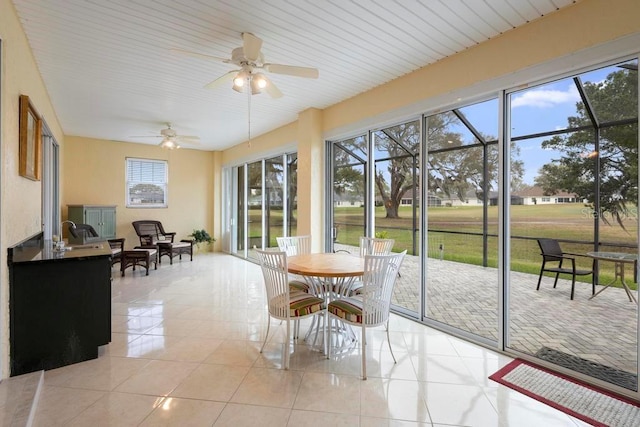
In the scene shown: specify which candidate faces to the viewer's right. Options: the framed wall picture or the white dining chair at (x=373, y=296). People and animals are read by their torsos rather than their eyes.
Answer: the framed wall picture

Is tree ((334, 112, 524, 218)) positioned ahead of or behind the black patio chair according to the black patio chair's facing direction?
behind

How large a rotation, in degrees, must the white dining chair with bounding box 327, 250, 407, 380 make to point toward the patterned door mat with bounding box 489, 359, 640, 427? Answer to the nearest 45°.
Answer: approximately 135° to its right

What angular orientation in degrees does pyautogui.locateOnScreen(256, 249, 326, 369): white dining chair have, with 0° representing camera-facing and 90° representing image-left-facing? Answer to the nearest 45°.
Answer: approximately 225°

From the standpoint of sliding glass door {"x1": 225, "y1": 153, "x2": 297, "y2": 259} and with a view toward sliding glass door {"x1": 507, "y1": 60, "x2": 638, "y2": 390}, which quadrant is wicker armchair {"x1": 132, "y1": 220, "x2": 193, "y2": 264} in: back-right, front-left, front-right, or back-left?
back-right

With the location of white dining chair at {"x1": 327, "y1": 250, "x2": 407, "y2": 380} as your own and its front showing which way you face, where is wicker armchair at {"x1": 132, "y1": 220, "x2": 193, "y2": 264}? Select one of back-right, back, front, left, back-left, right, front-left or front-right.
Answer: front

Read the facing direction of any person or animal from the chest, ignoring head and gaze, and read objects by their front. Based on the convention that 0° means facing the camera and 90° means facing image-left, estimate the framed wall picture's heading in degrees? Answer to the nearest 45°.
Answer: approximately 270°

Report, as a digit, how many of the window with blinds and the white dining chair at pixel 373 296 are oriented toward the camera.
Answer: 1

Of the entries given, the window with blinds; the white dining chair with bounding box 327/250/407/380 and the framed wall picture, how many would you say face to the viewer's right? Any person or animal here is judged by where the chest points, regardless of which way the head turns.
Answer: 1

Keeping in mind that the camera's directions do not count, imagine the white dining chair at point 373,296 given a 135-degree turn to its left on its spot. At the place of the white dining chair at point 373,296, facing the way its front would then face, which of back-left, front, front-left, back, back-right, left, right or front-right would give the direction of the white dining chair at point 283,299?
right

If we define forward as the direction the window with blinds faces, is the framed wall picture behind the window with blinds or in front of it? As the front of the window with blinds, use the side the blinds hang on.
in front

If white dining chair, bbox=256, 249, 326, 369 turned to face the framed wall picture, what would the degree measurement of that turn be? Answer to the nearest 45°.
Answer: approximately 135° to its left

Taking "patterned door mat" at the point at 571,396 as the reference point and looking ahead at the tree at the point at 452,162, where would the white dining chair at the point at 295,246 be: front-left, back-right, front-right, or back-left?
front-left

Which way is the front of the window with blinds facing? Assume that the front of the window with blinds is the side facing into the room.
toward the camera

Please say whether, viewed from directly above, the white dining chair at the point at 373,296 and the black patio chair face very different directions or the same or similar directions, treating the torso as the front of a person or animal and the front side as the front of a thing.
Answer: very different directions
